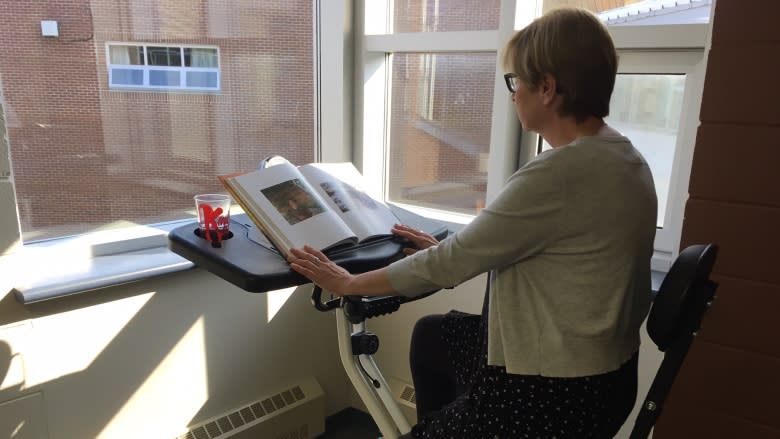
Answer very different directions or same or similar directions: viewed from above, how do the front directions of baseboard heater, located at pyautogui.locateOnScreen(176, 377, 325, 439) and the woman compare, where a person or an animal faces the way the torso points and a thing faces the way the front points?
very different directions

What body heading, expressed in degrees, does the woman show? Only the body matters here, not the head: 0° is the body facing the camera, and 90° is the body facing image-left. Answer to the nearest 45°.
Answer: approximately 135°

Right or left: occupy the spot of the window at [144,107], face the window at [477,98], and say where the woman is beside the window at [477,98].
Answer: right

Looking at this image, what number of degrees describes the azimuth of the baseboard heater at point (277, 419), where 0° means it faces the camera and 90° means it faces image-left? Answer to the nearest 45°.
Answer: approximately 315°

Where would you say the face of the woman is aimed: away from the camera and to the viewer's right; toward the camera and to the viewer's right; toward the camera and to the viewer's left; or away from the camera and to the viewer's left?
away from the camera and to the viewer's left

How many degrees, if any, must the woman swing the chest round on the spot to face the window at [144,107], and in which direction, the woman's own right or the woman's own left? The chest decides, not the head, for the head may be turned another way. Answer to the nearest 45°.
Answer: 0° — they already face it
